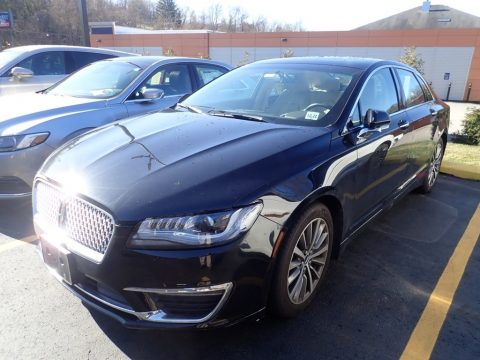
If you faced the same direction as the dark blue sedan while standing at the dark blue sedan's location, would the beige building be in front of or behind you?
behind

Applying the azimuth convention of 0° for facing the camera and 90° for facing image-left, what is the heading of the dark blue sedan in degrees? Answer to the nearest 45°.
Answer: approximately 45°

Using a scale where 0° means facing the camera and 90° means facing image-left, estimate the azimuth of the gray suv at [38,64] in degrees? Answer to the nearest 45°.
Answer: approximately 45°

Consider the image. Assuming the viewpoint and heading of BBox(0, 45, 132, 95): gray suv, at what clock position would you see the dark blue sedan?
The dark blue sedan is roughly at 10 o'clock from the gray suv.

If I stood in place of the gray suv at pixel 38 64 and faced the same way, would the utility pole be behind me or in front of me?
behind

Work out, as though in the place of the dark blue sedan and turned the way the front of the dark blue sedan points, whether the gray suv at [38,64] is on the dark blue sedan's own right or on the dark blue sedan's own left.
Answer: on the dark blue sedan's own right

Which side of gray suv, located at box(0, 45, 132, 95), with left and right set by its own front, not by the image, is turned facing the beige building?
back
